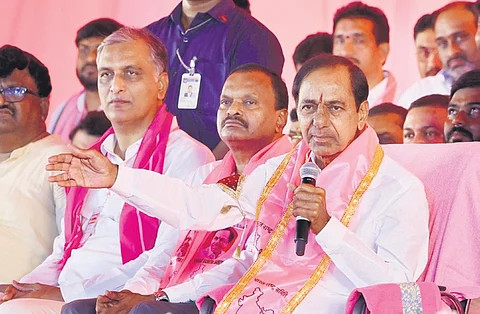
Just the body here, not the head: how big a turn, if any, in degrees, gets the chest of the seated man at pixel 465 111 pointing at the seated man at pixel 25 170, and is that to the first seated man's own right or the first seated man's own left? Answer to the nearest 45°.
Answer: approximately 45° to the first seated man's own right

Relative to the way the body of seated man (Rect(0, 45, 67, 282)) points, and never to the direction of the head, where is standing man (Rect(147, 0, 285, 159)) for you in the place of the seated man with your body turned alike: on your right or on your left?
on your left

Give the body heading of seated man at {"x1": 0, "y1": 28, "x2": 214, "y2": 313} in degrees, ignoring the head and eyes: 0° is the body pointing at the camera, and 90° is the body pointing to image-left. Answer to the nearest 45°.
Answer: approximately 45°

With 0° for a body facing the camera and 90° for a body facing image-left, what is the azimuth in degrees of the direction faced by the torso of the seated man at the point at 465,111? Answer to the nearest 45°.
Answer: approximately 45°

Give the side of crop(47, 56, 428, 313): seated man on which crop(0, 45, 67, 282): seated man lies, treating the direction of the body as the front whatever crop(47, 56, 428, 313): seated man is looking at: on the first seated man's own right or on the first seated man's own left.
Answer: on the first seated man's own right

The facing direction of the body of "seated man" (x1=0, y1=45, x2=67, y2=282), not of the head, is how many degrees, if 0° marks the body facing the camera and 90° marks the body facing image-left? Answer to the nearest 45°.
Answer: approximately 45°

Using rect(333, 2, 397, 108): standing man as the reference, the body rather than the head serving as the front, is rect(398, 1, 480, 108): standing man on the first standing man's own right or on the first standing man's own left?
on the first standing man's own left
